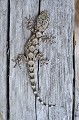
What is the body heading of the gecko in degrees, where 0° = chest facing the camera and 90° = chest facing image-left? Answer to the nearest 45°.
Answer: approximately 180°
